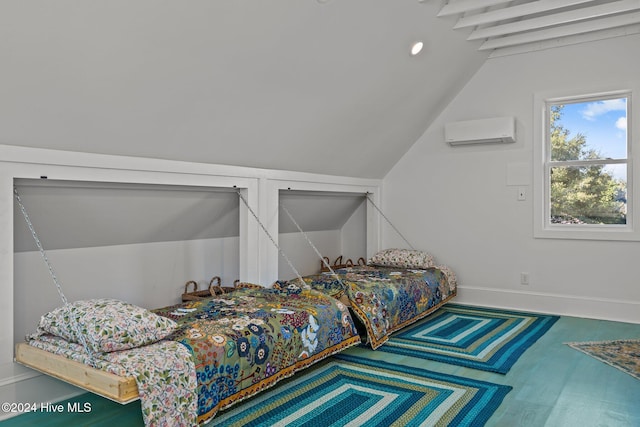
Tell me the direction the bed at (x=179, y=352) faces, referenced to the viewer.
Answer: facing away from the viewer and to the right of the viewer

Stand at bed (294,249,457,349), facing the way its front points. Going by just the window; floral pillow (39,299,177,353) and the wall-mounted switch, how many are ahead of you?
1

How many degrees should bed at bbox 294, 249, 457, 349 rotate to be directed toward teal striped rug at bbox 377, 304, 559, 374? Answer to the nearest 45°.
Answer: approximately 135° to its left

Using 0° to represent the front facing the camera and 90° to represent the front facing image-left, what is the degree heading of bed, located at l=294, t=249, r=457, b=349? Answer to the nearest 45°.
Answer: approximately 45°

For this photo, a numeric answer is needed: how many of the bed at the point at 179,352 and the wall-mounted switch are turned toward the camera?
1

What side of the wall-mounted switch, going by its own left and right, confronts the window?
left

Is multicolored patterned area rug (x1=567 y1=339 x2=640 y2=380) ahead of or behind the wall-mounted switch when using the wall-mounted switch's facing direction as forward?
ahead

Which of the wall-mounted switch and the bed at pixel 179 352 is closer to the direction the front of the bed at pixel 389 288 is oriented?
the bed

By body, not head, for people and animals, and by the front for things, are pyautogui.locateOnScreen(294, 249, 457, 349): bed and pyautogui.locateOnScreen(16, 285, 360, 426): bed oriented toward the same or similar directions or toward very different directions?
very different directions

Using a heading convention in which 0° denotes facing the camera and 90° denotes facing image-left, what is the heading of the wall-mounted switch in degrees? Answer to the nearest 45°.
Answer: approximately 0°

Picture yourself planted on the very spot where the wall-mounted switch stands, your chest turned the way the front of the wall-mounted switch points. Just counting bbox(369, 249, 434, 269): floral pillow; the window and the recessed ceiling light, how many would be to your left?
1

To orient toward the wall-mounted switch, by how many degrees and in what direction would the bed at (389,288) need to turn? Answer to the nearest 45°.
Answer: approximately 180°

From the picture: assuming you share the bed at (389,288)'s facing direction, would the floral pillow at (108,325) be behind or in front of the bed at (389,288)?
in front

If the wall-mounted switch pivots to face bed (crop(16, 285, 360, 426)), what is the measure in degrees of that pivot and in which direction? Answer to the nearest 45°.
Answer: approximately 45° to its right
